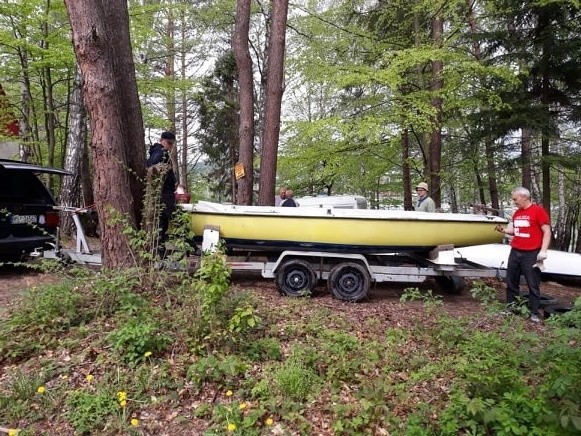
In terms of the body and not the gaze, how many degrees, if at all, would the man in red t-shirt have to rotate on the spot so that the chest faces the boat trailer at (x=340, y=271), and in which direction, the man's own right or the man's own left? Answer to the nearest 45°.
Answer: approximately 45° to the man's own right

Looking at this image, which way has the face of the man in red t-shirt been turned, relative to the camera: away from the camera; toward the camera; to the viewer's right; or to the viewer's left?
to the viewer's left

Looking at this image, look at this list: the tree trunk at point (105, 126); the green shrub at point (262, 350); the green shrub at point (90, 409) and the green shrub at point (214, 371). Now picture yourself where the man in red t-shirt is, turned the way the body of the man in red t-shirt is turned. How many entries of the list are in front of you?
4

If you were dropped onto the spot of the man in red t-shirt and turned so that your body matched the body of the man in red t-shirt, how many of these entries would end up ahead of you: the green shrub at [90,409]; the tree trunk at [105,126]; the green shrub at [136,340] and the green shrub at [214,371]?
4

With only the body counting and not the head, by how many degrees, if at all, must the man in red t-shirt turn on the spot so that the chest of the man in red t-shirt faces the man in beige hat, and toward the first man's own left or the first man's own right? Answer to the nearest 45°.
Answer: approximately 90° to the first man's own right

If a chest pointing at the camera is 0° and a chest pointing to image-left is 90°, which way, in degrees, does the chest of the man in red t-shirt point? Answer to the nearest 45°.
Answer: approximately 45°

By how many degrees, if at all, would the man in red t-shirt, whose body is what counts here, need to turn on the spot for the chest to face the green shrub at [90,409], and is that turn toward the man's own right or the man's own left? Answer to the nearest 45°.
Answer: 0° — they already face it
